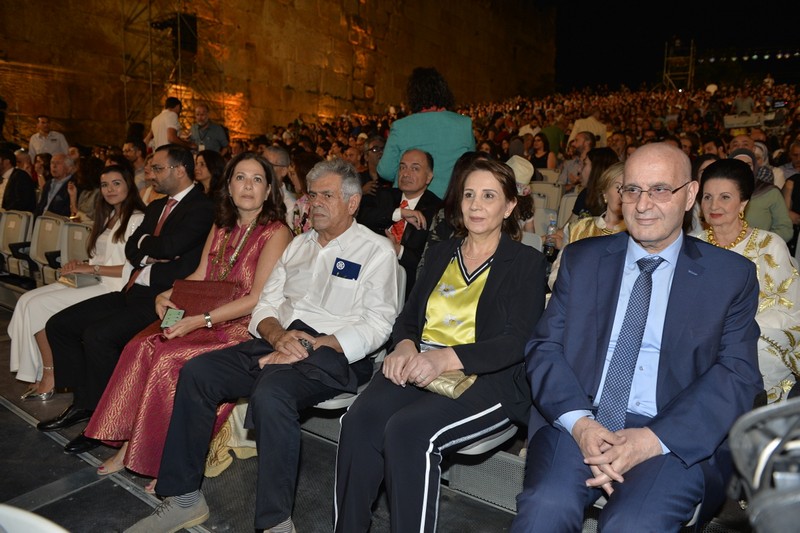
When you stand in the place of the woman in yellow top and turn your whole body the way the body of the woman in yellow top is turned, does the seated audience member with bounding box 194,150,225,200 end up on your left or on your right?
on your right

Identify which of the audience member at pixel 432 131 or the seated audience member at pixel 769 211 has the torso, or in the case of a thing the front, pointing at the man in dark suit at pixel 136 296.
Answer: the seated audience member at pixel 769 211

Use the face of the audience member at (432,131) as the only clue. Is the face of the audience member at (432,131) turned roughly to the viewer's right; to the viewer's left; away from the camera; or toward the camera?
away from the camera

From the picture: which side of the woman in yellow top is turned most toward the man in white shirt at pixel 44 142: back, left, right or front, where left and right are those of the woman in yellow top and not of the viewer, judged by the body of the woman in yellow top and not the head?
right

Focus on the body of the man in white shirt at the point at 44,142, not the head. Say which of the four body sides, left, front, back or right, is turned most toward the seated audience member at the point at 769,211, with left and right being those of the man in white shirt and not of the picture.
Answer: left

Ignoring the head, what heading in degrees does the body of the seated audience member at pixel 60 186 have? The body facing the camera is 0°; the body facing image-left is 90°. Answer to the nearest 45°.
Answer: approximately 45°

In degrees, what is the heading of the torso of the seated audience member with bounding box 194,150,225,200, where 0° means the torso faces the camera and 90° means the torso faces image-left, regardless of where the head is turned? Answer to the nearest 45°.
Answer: approximately 45°

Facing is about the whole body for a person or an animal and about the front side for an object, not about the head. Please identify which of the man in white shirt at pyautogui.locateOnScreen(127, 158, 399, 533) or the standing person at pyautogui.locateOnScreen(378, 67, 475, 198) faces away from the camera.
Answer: the standing person

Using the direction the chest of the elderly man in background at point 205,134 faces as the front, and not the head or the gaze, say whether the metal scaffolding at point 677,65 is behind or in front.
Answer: behind

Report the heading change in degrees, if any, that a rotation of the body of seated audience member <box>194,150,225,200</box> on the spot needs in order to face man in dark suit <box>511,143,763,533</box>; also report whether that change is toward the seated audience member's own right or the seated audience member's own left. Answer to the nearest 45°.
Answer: approximately 45° to the seated audience member's own left
